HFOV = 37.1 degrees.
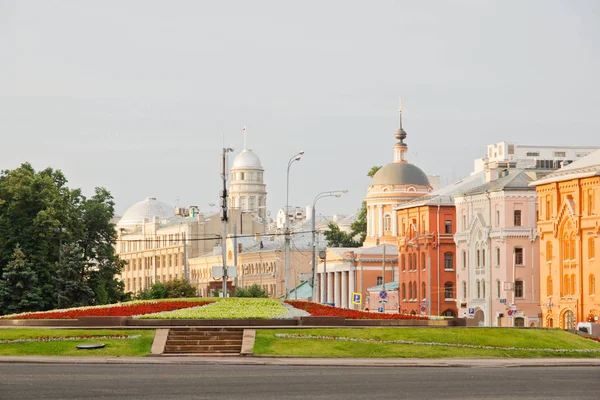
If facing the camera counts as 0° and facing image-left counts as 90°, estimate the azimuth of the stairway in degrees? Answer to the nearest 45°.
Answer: approximately 0°
